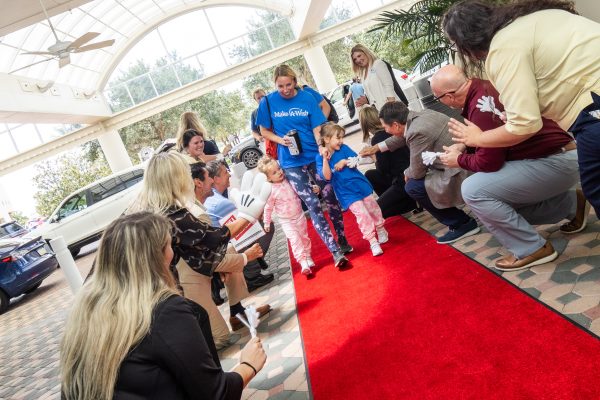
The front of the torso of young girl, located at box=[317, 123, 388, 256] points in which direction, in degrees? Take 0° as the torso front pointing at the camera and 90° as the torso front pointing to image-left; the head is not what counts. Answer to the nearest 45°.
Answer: approximately 315°

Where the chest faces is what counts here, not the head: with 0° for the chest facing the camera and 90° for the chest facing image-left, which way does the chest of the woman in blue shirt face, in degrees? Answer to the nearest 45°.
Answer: approximately 0°

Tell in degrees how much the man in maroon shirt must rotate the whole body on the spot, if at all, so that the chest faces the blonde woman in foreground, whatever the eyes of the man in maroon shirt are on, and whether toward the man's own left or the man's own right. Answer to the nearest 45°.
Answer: approximately 45° to the man's own left

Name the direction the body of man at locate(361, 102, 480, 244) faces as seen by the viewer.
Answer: to the viewer's left

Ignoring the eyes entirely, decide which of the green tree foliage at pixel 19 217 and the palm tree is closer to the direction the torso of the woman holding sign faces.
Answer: the palm tree

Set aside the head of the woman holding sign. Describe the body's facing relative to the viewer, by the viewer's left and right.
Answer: facing away from the viewer and to the right of the viewer

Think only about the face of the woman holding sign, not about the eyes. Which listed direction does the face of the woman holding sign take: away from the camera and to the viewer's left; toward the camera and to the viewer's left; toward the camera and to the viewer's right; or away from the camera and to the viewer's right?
away from the camera and to the viewer's right

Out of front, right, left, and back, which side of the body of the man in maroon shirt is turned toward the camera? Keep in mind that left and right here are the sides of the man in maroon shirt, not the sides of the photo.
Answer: left
